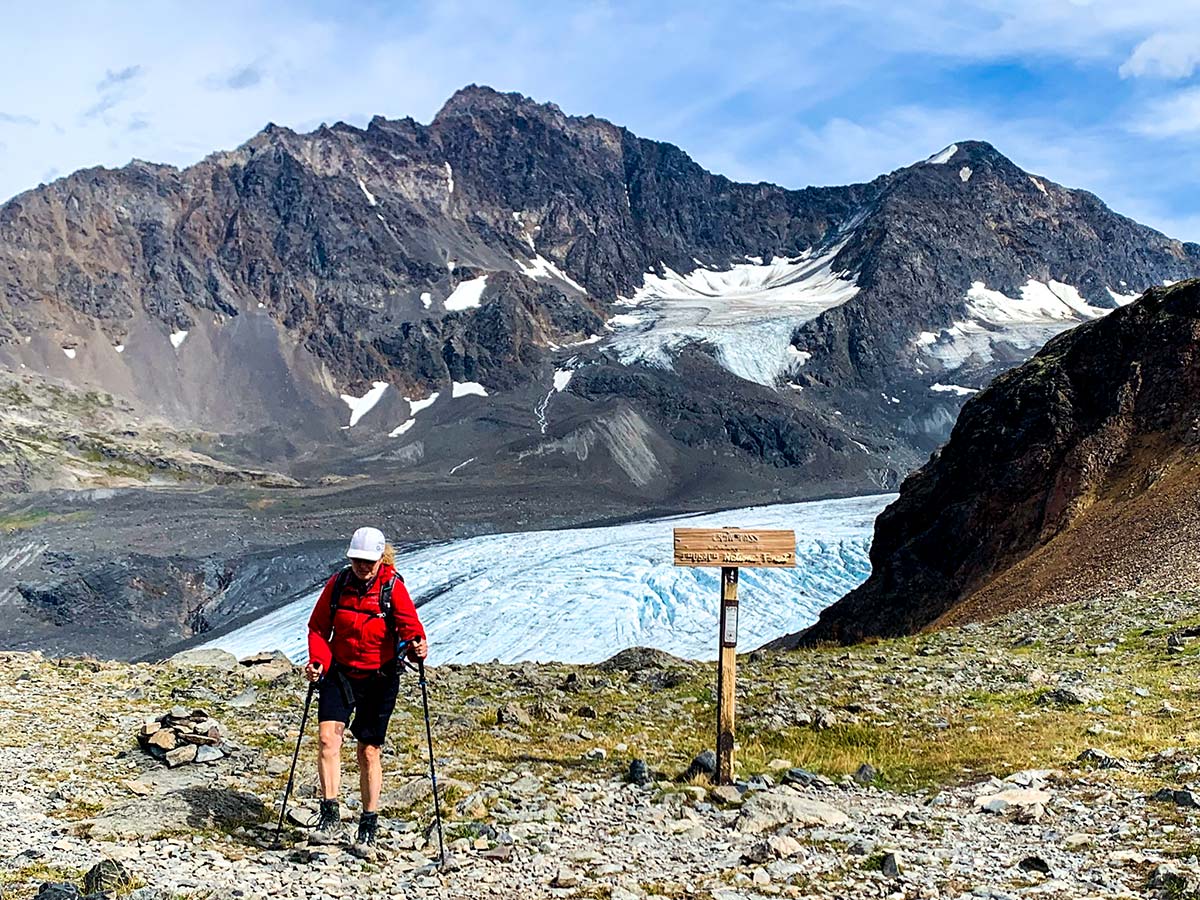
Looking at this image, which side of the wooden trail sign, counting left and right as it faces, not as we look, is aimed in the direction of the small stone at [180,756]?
right

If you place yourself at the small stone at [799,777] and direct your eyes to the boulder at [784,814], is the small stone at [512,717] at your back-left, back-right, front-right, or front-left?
back-right

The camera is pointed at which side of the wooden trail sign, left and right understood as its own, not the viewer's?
front

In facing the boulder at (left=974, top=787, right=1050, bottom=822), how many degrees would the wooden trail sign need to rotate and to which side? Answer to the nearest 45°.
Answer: approximately 45° to its left

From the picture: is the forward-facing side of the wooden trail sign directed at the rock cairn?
no

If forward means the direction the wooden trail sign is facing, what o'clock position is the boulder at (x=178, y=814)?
The boulder is roughly at 2 o'clock from the wooden trail sign.

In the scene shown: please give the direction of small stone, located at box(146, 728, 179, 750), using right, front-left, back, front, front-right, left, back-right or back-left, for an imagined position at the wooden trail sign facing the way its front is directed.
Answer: right

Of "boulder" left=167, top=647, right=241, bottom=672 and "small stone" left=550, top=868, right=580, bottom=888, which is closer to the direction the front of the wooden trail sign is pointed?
the small stone

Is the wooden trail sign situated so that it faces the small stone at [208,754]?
no

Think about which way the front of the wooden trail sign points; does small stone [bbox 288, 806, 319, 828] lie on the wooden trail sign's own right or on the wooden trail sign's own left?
on the wooden trail sign's own right

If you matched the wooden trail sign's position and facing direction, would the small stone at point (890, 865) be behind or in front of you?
in front

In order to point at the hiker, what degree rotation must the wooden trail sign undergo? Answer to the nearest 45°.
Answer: approximately 45° to its right
